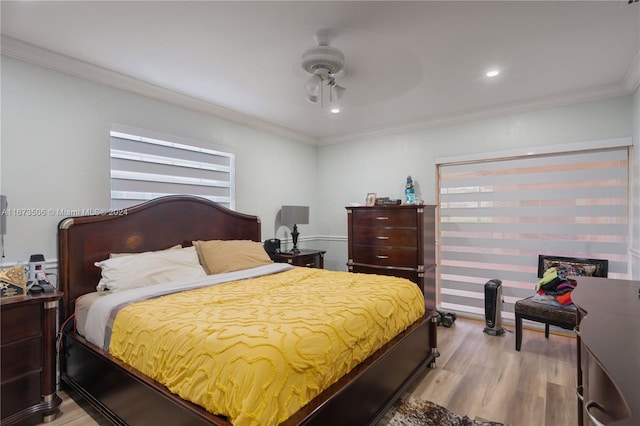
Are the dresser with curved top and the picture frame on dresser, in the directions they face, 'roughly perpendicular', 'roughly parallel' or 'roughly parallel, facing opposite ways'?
roughly perpendicular

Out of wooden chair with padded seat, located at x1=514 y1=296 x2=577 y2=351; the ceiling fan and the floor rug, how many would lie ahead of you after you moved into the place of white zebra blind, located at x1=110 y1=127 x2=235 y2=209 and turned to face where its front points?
3

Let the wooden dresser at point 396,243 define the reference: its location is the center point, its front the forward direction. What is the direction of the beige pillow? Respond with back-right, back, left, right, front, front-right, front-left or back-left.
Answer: front

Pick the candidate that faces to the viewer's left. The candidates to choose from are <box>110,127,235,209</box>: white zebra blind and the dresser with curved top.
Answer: the dresser with curved top

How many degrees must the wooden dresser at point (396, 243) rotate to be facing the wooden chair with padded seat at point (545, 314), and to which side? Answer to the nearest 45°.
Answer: approximately 90° to its left

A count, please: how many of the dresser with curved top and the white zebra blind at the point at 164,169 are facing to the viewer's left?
1

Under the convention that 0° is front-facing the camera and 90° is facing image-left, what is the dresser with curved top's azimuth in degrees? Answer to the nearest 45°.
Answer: approximately 90°

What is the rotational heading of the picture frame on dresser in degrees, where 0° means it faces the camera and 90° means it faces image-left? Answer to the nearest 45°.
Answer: approximately 45°

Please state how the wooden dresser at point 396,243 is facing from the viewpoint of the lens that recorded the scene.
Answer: facing the viewer and to the left of the viewer

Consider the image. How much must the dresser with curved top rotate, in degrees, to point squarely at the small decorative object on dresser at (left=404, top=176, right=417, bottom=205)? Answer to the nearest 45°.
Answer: approximately 45° to its right

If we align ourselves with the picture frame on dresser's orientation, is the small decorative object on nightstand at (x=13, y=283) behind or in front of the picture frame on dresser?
in front

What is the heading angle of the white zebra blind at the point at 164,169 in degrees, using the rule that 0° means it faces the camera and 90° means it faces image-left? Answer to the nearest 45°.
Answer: approximately 315°

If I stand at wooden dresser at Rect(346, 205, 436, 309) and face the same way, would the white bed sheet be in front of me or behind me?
in front
